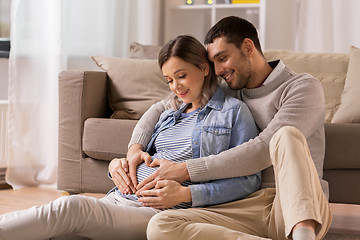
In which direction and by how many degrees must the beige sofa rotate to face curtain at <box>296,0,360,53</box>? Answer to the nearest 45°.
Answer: approximately 135° to its left

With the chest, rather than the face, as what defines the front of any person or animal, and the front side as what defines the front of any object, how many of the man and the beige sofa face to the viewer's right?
0

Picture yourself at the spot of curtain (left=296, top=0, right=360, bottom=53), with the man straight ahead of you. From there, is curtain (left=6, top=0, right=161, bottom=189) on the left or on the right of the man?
right

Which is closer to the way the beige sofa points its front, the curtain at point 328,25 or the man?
the man

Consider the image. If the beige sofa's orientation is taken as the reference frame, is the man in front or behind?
in front

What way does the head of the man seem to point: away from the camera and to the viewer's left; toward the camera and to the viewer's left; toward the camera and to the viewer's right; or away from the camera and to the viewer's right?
toward the camera and to the viewer's left

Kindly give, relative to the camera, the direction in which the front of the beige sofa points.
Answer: facing the viewer

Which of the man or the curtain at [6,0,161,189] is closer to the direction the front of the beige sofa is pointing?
the man

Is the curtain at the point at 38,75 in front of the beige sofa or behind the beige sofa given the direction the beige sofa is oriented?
behind
